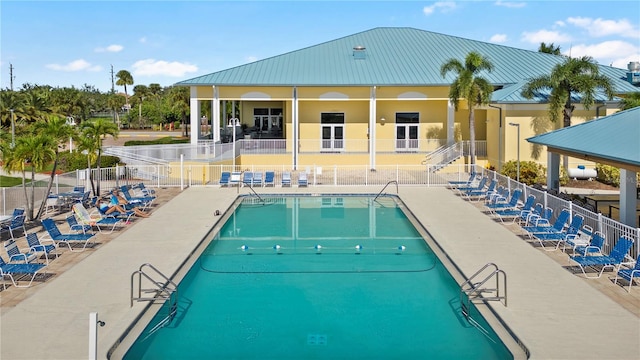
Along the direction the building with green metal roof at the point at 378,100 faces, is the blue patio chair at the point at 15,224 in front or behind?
in front

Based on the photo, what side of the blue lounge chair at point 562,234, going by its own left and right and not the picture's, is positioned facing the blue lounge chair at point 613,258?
left

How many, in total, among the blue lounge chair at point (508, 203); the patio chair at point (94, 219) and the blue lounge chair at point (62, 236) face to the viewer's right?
2

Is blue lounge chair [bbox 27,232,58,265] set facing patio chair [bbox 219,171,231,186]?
no

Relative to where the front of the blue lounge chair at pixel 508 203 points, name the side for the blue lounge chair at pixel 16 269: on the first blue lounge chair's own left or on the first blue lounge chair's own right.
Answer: on the first blue lounge chair's own left

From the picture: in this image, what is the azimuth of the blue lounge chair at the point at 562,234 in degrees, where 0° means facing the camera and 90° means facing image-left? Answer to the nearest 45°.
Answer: approximately 90°

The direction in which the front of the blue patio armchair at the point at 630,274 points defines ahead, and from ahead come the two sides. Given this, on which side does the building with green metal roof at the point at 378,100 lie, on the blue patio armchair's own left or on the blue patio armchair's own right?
on the blue patio armchair's own right

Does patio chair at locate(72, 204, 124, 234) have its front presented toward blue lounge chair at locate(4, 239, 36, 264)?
no

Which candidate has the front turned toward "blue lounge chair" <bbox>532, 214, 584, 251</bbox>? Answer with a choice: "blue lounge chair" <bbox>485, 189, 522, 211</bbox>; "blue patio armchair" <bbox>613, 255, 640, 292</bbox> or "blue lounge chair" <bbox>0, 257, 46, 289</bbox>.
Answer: "blue lounge chair" <bbox>0, 257, 46, 289</bbox>

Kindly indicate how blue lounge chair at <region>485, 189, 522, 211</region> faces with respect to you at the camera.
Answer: facing to the left of the viewer

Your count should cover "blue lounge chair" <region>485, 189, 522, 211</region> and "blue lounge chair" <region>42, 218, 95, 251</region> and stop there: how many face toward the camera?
0

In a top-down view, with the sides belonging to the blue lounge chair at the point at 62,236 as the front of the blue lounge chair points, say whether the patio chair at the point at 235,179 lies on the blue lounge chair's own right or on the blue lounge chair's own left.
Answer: on the blue lounge chair's own left

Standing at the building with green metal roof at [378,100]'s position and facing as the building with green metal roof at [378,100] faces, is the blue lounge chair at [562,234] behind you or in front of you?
in front

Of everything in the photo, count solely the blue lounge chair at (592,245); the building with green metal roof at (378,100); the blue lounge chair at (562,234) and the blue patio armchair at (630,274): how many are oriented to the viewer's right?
0

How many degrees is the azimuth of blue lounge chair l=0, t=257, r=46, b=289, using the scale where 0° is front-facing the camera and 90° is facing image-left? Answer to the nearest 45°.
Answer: approximately 270°

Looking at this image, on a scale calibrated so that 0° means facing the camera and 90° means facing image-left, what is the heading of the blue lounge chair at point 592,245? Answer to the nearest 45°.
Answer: approximately 45°

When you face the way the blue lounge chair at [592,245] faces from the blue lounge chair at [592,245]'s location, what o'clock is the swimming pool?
The swimming pool is roughly at 12 o'clock from the blue lounge chair.
